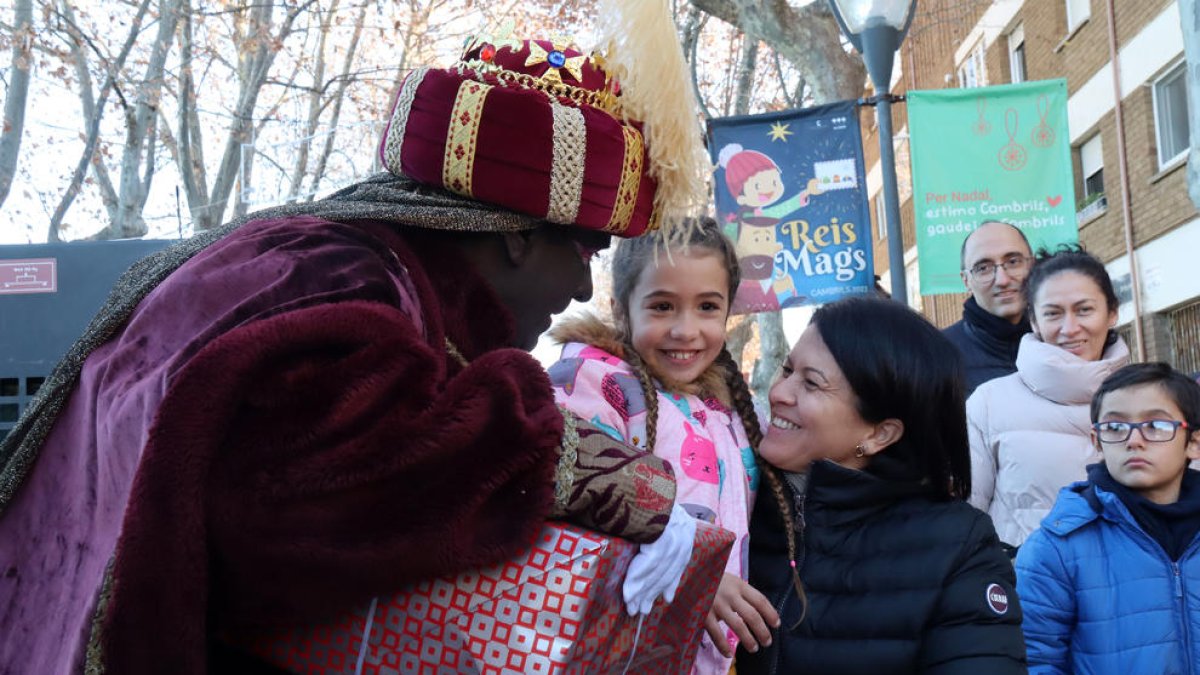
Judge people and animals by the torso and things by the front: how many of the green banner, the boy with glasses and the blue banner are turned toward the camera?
3

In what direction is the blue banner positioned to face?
toward the camera

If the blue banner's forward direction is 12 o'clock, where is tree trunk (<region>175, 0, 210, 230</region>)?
The tree trunk is roughly at 4 o'clock from the blue banner.

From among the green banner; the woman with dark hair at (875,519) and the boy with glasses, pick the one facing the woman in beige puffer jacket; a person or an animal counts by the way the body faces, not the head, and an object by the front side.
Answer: the green banner

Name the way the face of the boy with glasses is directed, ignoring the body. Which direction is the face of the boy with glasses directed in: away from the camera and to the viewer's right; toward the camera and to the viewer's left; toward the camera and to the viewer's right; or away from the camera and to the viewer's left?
toward the camera and to the viewer's left

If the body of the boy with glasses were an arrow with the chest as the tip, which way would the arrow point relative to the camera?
toward the camera

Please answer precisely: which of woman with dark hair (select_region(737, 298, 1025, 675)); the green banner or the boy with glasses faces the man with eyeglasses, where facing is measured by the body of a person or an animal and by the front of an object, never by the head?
the green banner

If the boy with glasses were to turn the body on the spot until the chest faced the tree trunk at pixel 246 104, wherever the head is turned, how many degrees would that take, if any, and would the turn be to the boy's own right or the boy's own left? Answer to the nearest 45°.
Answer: approximately 135° to the boy's own right

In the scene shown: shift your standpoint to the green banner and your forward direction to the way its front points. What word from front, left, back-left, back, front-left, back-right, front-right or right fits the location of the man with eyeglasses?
front

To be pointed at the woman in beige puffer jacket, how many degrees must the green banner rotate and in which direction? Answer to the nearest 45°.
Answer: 0° — it already faces them

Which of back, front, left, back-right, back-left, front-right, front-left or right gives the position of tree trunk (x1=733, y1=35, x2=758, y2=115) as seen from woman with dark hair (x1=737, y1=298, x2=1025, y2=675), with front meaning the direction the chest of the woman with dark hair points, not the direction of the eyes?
back-right

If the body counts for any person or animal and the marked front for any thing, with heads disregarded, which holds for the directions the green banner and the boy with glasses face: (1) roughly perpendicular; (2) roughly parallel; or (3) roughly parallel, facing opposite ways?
roughly parallel

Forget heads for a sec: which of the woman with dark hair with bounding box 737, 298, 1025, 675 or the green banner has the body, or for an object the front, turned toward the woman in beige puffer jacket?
the green banner

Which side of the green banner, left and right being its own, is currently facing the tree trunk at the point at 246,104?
right

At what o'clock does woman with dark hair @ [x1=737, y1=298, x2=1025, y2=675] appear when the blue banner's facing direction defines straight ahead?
The woman with dark hair is roughly at 12 o'clock from the blue banner.

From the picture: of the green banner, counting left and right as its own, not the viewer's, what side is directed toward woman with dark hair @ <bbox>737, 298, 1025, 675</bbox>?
front

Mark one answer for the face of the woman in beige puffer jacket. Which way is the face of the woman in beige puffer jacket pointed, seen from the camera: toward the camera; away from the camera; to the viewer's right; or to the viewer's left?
toward the camera
